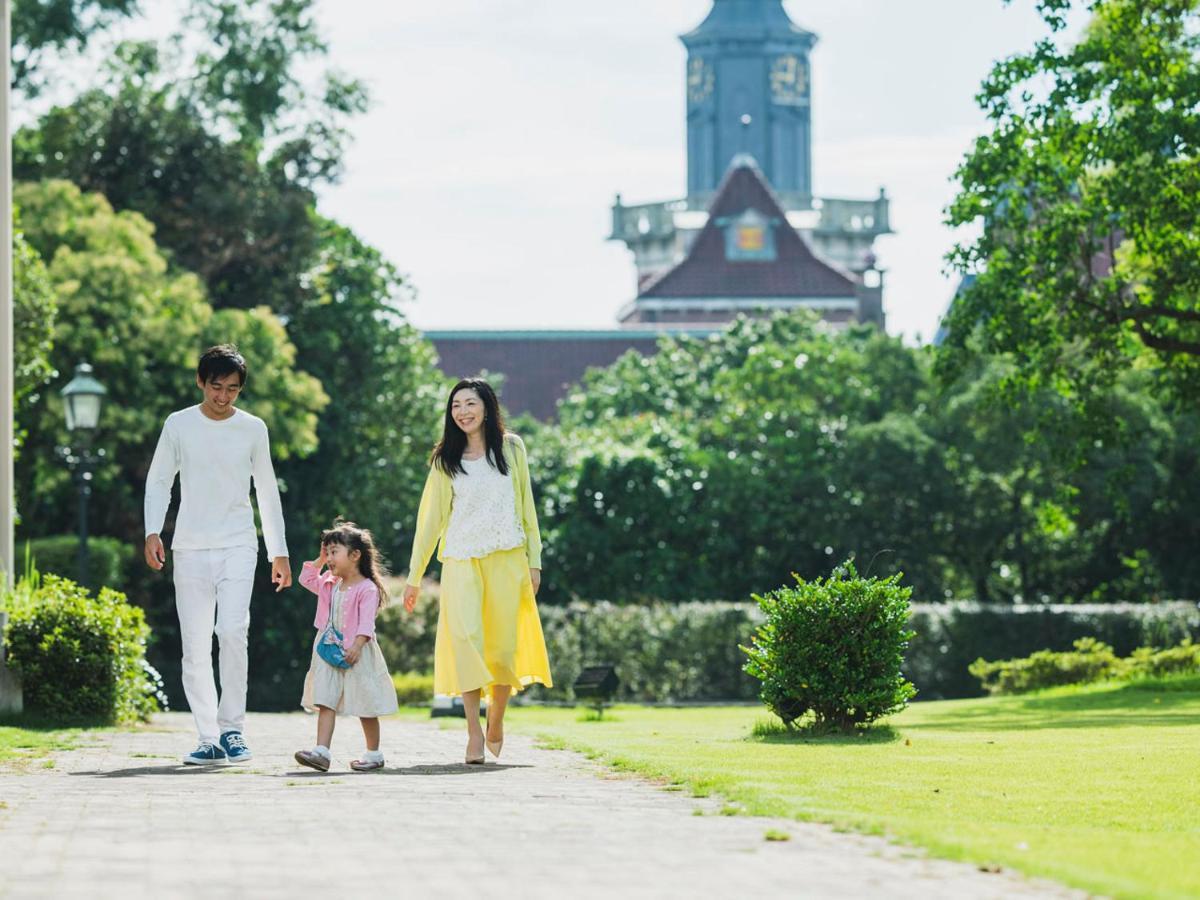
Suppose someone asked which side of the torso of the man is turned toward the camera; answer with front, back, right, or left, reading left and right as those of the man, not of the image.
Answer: front

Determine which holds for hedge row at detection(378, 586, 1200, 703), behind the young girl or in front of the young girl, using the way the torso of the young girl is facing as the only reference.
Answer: behind

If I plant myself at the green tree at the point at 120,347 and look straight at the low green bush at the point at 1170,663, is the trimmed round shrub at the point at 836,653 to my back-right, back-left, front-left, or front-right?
front-right

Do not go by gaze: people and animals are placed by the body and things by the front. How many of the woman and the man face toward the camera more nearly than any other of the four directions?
2

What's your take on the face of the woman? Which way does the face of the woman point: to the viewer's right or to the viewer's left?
to the viewer's left

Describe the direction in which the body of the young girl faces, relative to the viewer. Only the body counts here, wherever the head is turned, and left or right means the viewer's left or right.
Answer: facing the viewer and to the left of the viewer

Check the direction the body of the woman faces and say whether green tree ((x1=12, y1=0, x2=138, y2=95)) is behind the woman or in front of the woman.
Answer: behind

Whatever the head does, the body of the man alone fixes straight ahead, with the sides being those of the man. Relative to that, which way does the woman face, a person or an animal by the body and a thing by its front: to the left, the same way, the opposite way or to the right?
the same way

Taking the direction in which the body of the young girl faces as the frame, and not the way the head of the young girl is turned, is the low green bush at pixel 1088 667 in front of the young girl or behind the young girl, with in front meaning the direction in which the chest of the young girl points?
behind

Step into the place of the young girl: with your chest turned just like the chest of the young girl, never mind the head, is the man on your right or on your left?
on your right

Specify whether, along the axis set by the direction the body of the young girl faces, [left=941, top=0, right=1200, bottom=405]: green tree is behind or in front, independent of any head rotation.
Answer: behind

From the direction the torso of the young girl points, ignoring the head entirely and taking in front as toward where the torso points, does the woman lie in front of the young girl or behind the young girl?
behind

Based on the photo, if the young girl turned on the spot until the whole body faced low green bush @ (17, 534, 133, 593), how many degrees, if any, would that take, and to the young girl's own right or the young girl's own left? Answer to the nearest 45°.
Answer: approximately 135° to the young girl's own right

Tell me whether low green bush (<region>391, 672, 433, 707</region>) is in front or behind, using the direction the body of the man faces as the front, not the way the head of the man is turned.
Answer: behind

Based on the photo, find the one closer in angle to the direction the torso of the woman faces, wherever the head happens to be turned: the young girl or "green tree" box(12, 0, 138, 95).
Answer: the young girl

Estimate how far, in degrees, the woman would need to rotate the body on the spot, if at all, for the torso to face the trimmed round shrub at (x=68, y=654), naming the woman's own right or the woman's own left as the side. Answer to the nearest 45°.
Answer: approximately 135° to the woman's own right
